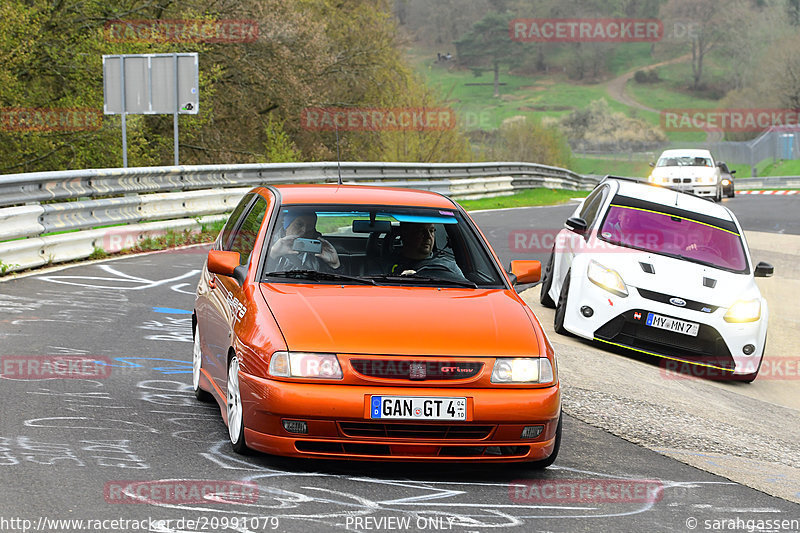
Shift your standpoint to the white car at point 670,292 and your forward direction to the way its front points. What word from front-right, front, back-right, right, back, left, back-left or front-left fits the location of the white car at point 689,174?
back

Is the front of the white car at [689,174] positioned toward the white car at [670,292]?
yes

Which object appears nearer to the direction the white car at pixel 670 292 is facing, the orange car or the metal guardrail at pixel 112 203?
the orange car

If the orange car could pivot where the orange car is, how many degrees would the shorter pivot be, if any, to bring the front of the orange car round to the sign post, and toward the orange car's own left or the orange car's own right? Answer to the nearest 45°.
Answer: approximately 180°

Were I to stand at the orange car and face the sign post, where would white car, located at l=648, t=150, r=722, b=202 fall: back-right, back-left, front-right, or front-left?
front-right

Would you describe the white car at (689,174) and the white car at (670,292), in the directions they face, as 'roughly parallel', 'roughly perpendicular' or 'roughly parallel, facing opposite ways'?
roughly parallel

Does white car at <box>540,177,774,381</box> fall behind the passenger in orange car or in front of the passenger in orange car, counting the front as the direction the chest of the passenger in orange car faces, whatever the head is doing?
behind

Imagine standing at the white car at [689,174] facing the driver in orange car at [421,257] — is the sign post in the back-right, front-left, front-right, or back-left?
front-right

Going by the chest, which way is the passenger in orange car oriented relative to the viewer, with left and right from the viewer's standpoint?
facing the viewer

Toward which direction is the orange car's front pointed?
toward the camera
